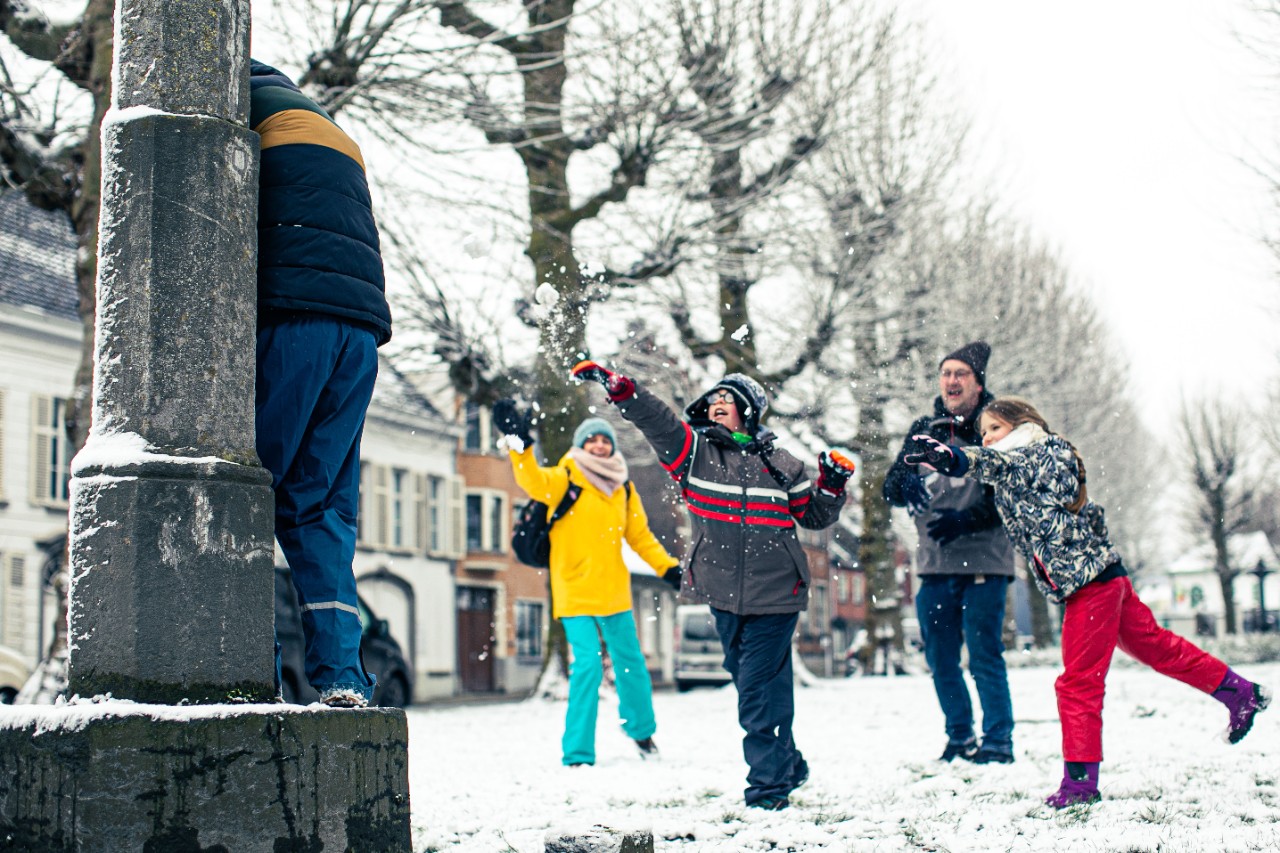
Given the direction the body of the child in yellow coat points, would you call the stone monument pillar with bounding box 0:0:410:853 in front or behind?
in front

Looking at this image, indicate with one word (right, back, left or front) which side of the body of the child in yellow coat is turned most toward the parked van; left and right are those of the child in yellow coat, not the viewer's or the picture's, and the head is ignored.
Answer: back

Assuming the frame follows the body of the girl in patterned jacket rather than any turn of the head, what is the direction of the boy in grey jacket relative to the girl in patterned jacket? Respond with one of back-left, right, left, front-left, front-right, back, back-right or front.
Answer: front

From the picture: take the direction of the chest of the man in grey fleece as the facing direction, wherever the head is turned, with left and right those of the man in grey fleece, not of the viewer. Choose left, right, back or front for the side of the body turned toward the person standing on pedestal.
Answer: front

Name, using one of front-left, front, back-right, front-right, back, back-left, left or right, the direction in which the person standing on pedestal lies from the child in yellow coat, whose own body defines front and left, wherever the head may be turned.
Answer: front

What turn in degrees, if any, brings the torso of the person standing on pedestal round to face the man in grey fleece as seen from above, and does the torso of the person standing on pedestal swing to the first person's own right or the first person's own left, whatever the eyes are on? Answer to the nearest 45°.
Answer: approximately 90° to the first person's own right

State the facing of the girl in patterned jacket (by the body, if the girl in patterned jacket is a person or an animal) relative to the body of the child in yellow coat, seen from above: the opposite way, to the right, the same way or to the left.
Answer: to the right

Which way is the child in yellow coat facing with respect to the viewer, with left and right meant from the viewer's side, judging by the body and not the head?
facing the viewer

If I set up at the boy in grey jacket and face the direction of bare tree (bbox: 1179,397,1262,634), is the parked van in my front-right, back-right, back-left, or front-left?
front-left

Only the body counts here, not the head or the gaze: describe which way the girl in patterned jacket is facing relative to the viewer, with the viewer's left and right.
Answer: facing to the left of the viewer
